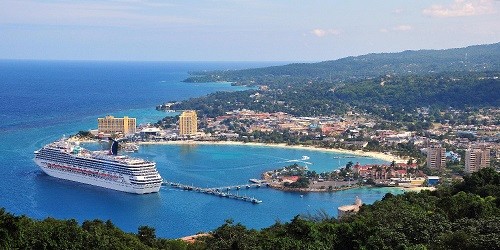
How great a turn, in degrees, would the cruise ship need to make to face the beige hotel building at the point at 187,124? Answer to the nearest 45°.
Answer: approximately 45° to its right

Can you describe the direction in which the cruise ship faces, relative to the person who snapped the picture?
facing away from the viewer and to the left of the viewer

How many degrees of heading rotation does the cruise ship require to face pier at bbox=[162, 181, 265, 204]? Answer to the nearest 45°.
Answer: approximately 180°

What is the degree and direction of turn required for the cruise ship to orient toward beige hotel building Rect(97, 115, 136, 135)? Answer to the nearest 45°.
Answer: approximately 45° to its right

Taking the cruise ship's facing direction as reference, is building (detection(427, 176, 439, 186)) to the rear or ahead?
to the rear

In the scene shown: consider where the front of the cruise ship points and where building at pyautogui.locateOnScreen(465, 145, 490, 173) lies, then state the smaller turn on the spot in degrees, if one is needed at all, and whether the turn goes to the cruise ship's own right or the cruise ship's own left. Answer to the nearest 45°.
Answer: approximately 135° to the cruise ship's own right

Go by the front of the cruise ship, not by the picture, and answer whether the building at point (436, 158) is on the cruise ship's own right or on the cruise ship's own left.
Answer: on the cruise ship's own right

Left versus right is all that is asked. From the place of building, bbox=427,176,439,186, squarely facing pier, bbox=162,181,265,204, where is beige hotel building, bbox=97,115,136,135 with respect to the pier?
right

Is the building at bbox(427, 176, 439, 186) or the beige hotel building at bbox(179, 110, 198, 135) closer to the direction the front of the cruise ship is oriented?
the beige hotel building

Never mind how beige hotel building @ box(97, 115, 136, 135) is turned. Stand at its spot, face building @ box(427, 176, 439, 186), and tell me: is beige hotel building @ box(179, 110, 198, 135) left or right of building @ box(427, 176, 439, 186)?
left
